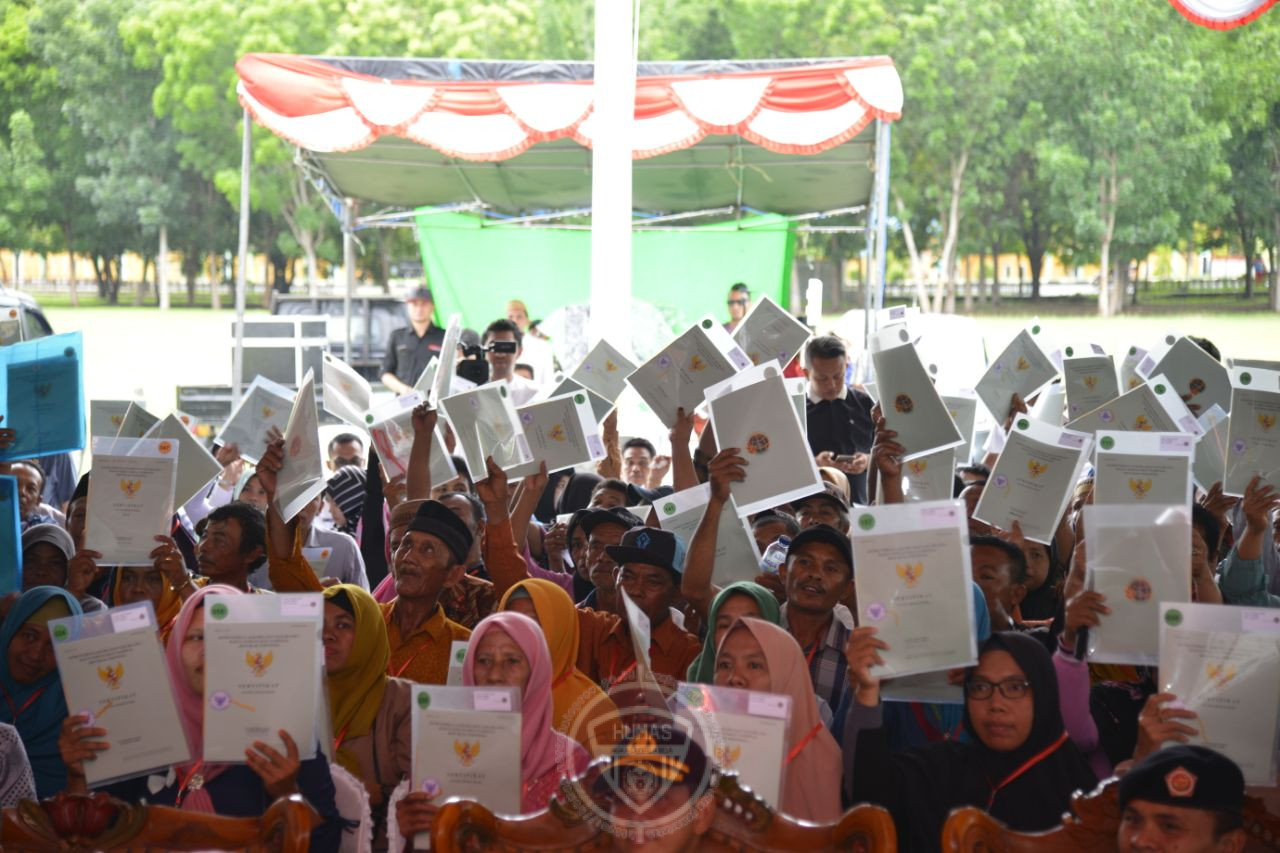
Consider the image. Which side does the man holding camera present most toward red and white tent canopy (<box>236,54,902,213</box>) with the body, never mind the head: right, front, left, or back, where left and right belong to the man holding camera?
back

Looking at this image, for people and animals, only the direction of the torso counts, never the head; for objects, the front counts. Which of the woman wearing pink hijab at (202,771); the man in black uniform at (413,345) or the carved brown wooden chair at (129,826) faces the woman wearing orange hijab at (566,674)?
the man in black uniform

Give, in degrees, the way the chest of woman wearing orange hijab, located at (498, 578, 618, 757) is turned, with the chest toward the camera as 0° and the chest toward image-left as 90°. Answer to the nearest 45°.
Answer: approximately 45°

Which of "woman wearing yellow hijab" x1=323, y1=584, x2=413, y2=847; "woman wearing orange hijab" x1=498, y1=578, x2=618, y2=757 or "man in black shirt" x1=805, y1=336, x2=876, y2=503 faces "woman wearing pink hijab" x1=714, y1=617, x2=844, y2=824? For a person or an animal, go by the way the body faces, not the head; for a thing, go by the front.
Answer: the man in black shirt

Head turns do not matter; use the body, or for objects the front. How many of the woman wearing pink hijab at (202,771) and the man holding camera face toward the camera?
2

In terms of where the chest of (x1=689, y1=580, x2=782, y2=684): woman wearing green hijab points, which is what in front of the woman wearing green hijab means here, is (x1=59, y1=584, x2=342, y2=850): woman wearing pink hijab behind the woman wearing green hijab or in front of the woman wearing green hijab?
in front

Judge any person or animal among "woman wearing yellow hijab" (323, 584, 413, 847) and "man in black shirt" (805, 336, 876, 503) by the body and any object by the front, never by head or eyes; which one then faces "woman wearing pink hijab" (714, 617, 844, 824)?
the man in black shirt

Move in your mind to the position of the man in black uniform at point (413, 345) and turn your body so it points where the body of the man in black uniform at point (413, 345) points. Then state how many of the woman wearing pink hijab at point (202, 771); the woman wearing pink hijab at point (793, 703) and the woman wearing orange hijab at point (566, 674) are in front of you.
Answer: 3

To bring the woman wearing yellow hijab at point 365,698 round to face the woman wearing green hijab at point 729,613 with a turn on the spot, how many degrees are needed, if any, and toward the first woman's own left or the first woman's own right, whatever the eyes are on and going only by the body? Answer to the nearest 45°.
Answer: approximately 135° to the first woman's own left

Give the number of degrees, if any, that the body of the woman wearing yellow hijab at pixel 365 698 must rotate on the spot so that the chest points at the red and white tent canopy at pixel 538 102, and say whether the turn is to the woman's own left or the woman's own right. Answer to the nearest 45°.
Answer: approximately 135° to the woman's own right

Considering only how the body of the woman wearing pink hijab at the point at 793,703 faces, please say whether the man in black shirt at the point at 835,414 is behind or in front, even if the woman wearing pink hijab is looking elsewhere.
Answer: behind
